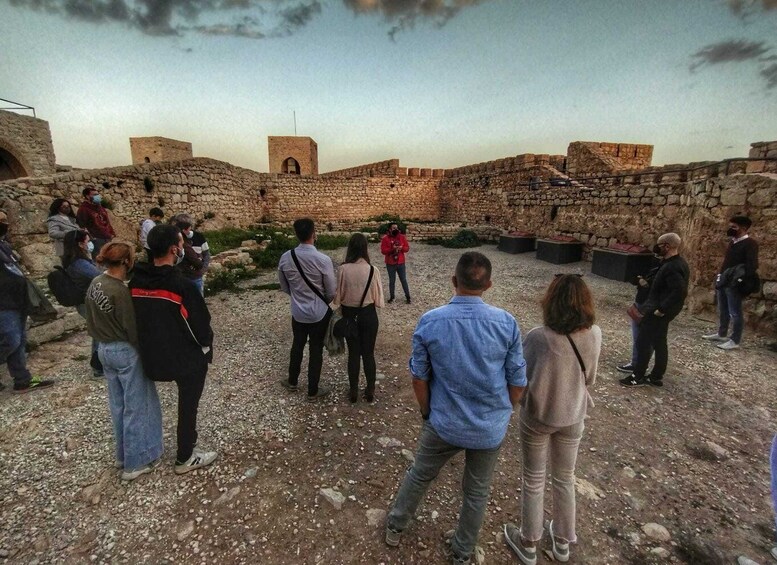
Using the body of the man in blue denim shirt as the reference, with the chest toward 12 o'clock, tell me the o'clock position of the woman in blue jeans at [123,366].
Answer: The woman in blue jeans is roughly at 9 o'clock from the man in blue denim shirt.

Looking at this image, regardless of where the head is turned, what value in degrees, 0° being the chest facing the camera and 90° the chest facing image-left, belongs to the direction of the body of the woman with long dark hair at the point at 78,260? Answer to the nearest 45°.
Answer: approximately 270°

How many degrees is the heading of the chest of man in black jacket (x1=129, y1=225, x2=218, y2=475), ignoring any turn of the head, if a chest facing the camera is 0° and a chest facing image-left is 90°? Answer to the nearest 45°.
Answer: approximately 225°

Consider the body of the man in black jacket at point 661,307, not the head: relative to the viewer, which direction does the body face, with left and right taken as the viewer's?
facing to the left of the viewer

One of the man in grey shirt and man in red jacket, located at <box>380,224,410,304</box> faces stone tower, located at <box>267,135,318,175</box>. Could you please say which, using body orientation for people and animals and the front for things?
the man in grey shirt

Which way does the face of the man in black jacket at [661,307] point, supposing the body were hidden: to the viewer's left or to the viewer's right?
to the viewer's left

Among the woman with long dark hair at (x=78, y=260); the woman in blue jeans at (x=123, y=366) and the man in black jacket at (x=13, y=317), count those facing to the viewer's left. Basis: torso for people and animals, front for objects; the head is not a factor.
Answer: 0

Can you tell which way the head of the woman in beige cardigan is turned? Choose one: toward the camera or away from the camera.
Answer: away from the camera

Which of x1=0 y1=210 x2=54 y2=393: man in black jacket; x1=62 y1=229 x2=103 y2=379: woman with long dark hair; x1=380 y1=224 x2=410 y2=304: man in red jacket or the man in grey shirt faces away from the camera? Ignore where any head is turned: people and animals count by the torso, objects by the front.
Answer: the man in grey shirt

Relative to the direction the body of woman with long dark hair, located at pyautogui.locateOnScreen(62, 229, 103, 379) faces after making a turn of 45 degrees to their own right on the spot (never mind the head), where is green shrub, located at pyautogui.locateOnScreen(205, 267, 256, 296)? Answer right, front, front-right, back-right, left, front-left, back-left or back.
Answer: left

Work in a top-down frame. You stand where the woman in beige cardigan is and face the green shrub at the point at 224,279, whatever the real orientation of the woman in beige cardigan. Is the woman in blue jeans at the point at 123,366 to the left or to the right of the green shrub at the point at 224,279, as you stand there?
left

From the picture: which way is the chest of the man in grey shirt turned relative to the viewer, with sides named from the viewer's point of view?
facing away from the viewer

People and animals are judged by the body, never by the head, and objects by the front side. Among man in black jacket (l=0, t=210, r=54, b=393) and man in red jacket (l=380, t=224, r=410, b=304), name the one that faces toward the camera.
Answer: the man in red jacket

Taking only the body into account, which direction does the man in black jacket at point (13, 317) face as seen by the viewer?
to the viewer's right

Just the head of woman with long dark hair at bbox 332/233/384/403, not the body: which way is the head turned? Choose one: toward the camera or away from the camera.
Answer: away from the camera

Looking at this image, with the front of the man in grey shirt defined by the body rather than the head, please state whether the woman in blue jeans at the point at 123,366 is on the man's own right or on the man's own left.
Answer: on the man's own left

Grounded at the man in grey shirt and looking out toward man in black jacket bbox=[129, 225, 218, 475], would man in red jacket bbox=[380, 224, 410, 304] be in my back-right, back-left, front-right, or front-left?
back-right
